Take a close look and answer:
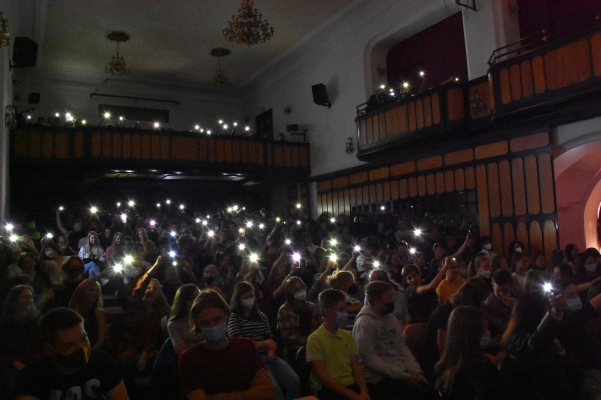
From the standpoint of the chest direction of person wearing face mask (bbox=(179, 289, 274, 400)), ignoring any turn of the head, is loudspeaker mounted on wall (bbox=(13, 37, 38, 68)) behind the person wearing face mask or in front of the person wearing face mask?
behind

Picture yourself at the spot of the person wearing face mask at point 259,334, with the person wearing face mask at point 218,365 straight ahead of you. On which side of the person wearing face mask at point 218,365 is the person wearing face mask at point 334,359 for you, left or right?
left

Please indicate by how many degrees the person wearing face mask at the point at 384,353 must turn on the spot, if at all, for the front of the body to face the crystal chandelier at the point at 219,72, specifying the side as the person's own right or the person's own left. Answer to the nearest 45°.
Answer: approximately 180°

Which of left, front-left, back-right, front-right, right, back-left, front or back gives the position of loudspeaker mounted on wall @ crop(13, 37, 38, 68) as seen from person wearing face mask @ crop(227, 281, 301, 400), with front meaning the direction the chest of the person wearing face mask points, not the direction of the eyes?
back

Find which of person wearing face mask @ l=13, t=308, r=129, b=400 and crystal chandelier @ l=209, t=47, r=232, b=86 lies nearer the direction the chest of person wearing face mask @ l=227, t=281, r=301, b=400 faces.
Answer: the person wearing face mask

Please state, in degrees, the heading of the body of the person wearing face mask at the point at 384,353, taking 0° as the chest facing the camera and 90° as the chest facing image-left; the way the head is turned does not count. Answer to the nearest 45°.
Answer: approximately 315°
